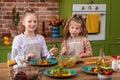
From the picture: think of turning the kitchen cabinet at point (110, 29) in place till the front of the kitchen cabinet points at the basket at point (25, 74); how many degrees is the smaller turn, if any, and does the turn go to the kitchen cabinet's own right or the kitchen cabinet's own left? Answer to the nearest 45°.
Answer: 0° — it already faces it

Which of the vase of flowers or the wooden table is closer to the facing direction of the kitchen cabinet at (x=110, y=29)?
the wooden table

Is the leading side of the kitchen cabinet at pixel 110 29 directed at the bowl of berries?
yes

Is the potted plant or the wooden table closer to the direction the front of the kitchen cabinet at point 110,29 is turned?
the wooden table

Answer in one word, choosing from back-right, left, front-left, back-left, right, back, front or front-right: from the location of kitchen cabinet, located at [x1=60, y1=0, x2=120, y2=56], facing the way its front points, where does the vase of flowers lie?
right

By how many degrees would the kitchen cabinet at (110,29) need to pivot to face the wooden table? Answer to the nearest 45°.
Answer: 0° — it already faces it

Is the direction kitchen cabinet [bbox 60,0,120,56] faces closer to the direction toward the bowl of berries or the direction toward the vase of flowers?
the bowl of berries

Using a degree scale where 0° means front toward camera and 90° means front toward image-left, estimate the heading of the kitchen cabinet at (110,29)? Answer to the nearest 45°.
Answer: approximately 0°

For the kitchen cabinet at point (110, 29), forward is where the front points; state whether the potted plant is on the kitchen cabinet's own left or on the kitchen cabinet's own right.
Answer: on the kitchen cabinet's own right
